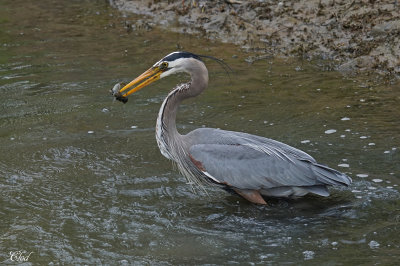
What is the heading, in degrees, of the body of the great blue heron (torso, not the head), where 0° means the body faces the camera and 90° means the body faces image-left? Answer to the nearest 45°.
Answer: approximately 90°
